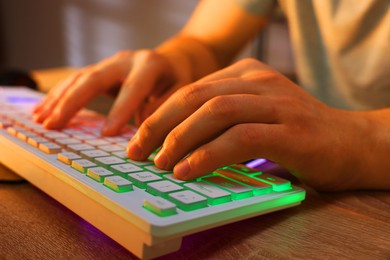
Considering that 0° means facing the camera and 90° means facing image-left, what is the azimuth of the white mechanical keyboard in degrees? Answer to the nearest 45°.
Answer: approximately 225°
